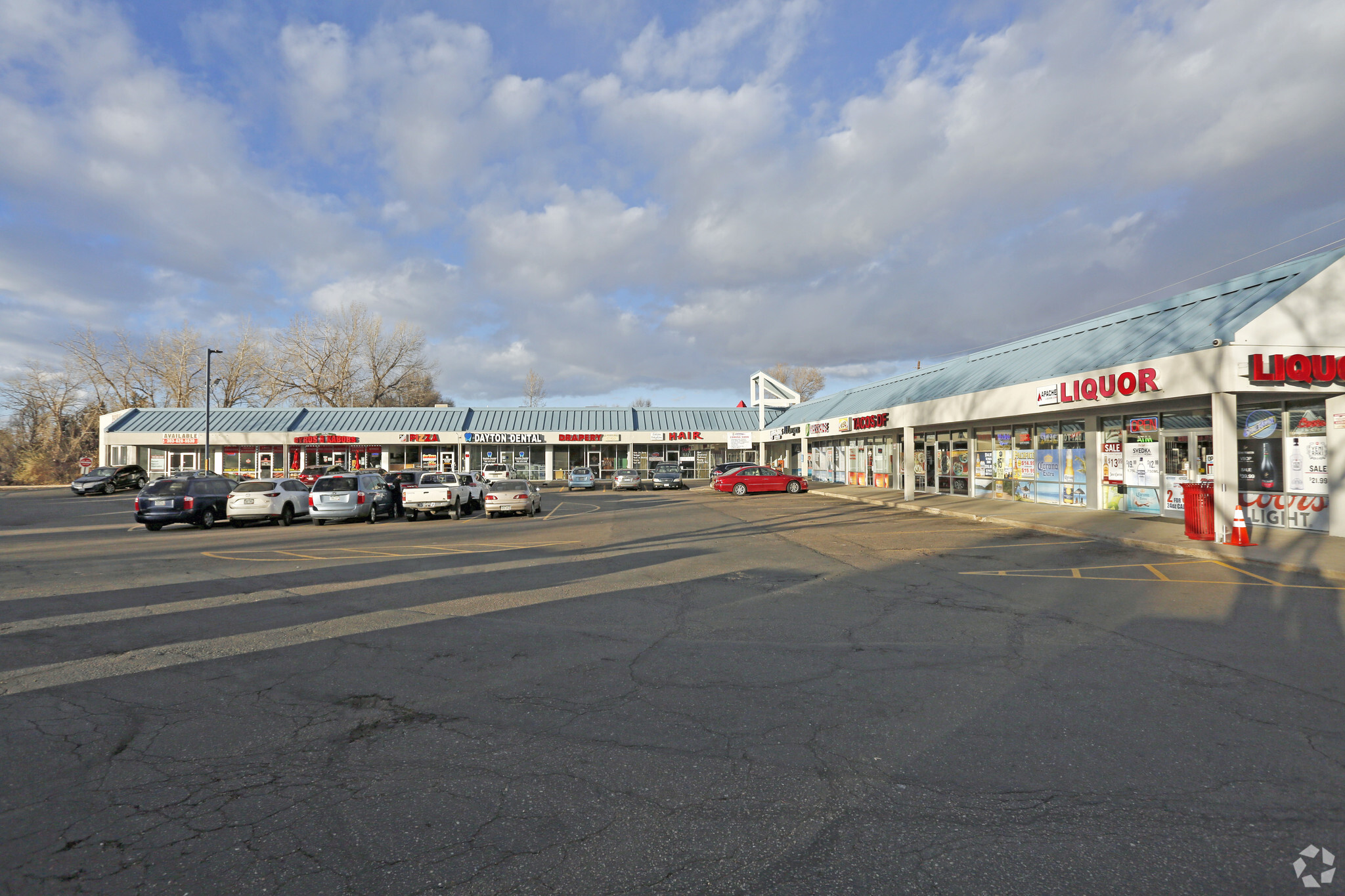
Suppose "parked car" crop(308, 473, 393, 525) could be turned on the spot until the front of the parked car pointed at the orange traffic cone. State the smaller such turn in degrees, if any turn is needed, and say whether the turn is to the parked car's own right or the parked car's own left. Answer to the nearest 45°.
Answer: approximately 90° to the parked car's own right

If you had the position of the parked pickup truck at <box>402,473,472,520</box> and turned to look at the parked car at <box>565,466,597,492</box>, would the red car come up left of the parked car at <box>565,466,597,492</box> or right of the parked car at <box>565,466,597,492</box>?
right

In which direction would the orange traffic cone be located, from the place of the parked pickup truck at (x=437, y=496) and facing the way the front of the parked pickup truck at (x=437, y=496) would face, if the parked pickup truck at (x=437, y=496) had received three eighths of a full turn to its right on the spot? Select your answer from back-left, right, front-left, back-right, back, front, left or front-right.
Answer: front-left

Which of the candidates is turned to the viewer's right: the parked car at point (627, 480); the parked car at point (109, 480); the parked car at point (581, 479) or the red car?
the red car

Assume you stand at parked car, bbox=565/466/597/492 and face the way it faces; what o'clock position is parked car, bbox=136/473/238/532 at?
parked car, bbox=136/473/238/532 is roughly at 7 o'clock from parked car, bbox=565/466/597/492.

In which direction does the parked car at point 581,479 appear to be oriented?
away from the camera

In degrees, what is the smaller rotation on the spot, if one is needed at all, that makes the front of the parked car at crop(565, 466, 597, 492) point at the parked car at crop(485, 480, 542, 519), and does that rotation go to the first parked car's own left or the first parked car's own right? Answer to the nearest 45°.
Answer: approximately 180°

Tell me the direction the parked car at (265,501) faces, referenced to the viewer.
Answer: facing away from the viewer and to the right of the viewer

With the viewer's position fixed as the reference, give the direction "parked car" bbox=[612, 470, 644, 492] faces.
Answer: facing away from the viewer

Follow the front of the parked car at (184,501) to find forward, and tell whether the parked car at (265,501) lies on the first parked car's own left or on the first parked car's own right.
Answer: on the first parked car's own right
